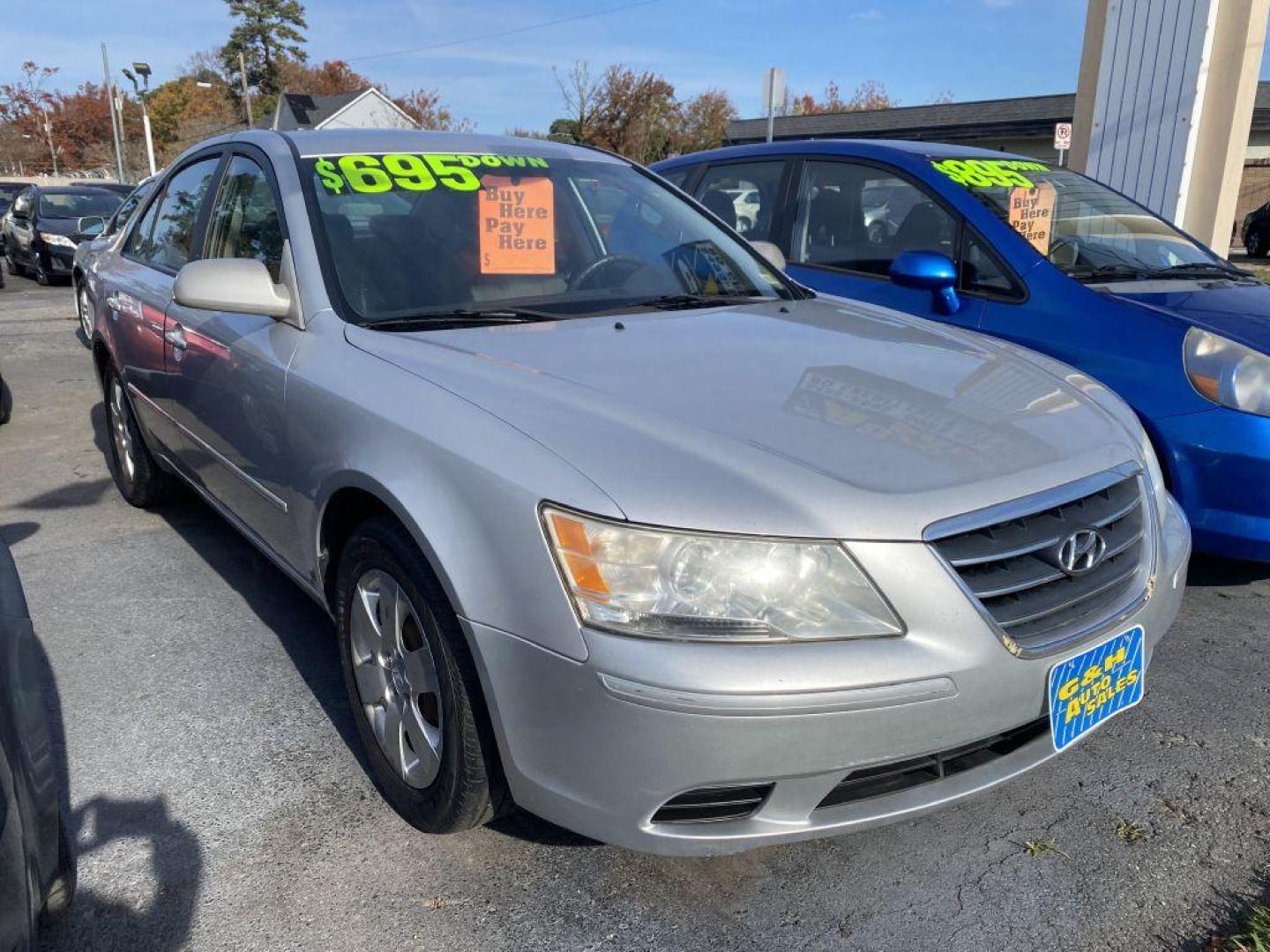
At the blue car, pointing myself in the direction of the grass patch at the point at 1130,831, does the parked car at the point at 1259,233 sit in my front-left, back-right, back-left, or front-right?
back-left

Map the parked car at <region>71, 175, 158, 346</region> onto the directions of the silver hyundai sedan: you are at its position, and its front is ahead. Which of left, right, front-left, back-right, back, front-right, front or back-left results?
back

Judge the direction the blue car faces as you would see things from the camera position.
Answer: facing the viewer and to the right of the viewer

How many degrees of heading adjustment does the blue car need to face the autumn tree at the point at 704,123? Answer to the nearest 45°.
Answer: approximately 135° to its left

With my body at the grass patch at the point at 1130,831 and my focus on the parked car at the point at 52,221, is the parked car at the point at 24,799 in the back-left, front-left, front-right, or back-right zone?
front-left

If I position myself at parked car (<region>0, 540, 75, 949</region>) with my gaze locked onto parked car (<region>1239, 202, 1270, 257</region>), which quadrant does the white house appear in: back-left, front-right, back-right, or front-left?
front-left

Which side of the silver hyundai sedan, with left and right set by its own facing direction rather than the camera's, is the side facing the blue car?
left

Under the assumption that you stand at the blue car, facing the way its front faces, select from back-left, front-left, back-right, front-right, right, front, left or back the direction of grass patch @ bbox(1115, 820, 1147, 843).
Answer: front-right

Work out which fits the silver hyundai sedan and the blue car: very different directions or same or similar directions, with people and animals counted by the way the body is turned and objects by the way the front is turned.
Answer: same or similar directions

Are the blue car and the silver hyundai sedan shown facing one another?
no

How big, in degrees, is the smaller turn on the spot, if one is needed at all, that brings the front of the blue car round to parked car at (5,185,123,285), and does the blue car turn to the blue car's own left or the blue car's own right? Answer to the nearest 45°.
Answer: approximately 180°

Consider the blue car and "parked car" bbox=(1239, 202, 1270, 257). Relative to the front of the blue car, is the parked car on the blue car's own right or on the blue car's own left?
on the blue car's own left

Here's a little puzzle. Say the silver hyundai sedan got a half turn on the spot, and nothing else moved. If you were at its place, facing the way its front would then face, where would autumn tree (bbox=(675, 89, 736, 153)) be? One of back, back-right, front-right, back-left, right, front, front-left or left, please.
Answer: front-right

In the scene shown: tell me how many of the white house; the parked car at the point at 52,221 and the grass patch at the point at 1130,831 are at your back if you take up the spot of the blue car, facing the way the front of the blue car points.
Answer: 2

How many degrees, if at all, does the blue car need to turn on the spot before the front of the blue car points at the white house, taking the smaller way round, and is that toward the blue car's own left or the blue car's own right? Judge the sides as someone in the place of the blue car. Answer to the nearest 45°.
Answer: approximately 180°

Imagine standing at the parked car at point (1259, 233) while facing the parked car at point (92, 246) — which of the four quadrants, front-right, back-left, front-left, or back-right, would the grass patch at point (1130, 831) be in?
front-left

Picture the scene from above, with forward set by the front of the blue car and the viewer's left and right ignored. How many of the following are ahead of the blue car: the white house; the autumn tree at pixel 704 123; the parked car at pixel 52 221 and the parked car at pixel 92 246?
0

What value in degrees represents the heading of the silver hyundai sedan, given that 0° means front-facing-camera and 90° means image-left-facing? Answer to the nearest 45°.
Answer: approximately 315°

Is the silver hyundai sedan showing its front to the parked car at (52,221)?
no
